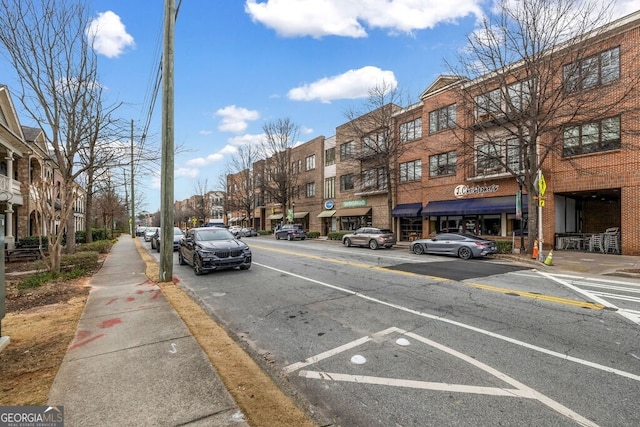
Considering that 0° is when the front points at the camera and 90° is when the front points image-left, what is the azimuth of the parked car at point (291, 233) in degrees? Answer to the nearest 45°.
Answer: approximately 135°

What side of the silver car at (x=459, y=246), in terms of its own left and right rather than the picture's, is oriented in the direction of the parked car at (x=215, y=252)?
left

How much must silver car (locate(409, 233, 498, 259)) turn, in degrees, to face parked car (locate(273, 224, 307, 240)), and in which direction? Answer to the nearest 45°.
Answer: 0° — it already faces it

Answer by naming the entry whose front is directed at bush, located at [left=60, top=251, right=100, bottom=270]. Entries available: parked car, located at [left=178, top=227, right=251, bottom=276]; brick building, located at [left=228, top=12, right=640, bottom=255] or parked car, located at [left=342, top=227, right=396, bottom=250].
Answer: the brick building

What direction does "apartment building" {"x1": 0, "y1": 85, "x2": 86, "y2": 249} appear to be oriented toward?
to the viewer's right

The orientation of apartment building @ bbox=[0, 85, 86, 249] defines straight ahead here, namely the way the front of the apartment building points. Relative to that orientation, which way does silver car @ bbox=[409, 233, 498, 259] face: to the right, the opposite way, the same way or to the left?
to the left

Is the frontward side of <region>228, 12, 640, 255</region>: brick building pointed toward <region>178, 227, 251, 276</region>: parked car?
yes

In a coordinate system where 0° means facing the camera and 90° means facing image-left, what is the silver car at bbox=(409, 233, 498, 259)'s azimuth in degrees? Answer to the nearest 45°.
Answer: approximately 135°

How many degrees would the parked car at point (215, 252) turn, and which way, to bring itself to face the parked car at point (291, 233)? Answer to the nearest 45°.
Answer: approximately 135° to its left

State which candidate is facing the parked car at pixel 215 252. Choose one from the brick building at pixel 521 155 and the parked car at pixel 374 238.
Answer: the brick building

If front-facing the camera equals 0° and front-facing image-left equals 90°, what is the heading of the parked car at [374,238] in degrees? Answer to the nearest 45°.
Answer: approximately 135°

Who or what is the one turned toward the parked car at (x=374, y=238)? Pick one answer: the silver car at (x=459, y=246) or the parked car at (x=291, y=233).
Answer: the silver car

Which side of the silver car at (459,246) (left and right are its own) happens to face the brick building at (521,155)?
right

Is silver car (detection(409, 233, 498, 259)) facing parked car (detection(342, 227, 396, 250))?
yes
